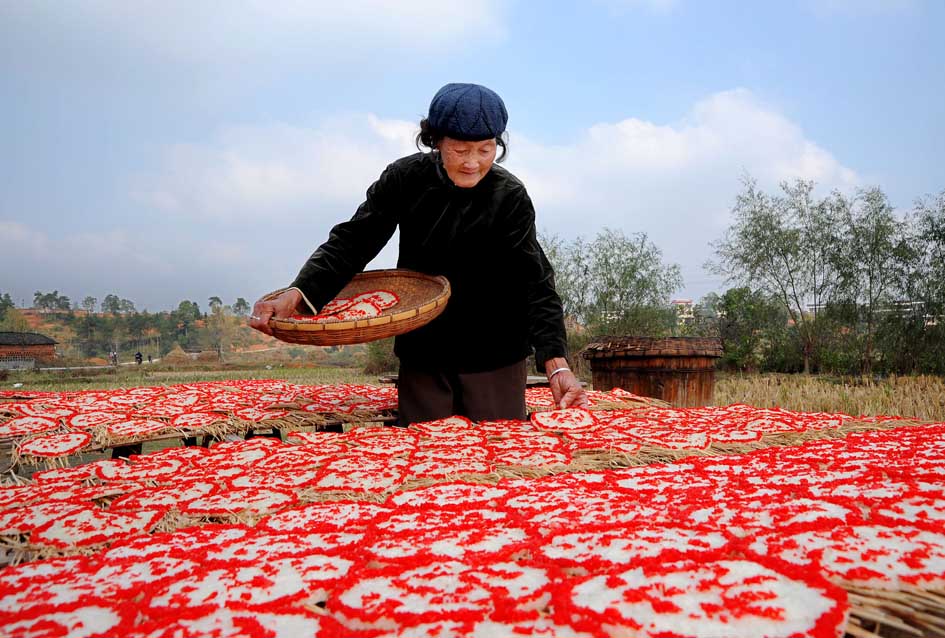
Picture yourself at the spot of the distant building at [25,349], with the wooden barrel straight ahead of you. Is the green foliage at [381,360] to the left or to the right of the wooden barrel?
left

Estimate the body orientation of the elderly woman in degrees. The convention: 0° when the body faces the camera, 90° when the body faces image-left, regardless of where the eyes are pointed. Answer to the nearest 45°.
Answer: approximately 0°

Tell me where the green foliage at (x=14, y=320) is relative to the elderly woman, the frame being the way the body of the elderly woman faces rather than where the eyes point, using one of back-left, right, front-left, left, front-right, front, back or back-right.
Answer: back-right

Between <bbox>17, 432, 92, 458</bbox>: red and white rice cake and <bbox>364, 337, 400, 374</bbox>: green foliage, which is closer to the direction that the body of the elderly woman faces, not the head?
the red and white rice cake

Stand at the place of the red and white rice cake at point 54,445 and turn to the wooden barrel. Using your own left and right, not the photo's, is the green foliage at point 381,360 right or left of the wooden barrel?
left

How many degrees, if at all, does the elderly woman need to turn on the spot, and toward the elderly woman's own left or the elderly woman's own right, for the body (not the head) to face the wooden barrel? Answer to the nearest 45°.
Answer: approximately 135° to the elderly woman's own left

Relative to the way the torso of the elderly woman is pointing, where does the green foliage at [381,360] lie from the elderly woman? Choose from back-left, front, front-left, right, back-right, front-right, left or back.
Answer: back

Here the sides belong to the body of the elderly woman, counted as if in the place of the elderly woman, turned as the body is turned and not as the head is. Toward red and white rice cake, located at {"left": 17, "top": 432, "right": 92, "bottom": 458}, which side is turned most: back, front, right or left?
right

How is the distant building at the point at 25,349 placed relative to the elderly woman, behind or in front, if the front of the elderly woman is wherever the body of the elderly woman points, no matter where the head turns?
behind
